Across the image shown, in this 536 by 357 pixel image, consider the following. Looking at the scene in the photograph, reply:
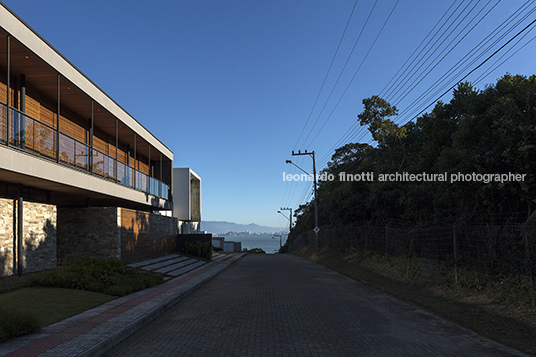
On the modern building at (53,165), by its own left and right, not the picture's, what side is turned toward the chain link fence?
front
